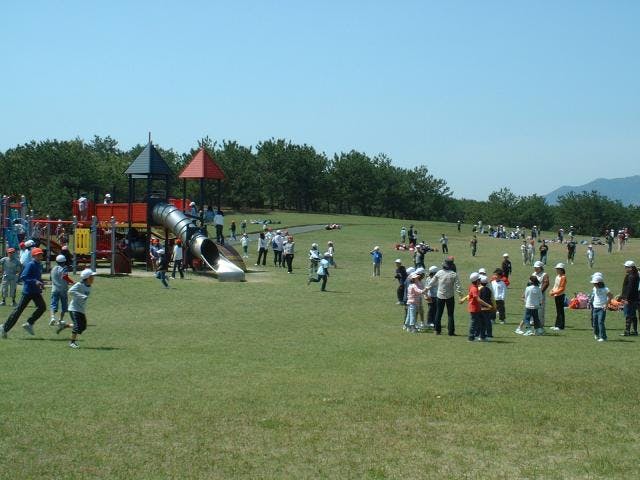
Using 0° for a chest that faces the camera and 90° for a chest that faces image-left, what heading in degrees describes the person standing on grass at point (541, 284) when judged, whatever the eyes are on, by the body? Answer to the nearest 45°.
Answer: approximately 45°

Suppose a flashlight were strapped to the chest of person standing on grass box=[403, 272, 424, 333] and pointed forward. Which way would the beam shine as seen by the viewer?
to the viewer's right

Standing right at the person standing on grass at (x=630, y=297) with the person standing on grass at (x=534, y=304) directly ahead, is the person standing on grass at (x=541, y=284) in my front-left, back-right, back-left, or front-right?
front-right

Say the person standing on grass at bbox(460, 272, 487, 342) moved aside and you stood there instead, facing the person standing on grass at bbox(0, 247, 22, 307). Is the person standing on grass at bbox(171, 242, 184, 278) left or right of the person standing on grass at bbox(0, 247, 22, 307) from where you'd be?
right
